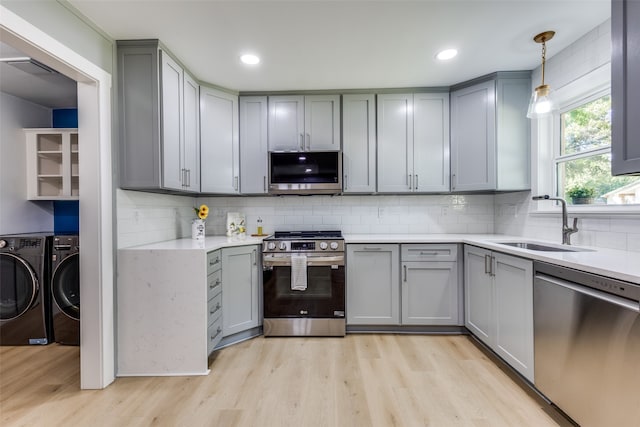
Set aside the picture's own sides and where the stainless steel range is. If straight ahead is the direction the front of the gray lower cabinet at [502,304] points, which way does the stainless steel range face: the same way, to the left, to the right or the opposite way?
to the left

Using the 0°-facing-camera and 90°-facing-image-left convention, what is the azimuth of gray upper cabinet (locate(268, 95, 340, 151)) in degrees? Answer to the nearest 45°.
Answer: approximately 0°

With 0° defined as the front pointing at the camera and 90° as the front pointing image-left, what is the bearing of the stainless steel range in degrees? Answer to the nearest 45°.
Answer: approximately 0°

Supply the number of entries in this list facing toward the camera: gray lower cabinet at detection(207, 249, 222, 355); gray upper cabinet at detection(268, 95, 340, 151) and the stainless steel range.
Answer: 2

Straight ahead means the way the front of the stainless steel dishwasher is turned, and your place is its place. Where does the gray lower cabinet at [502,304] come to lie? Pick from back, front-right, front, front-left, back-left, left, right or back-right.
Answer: right

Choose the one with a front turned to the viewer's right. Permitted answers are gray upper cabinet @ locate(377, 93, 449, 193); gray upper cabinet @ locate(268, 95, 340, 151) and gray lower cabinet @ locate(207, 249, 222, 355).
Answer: the gray lower cabinet

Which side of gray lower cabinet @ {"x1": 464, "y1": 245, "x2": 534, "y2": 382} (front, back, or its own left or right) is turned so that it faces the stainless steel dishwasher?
left

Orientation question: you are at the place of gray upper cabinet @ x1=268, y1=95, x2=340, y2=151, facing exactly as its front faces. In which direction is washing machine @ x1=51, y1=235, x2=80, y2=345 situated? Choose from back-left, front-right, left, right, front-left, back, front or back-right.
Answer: right

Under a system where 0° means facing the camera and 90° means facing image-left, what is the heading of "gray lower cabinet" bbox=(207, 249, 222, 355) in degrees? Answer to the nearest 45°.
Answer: approximately 270°

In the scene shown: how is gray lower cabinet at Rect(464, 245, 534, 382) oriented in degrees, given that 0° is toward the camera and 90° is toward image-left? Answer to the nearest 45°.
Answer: approximately 45°

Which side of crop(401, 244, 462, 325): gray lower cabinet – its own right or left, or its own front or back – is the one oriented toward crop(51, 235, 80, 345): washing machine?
right
